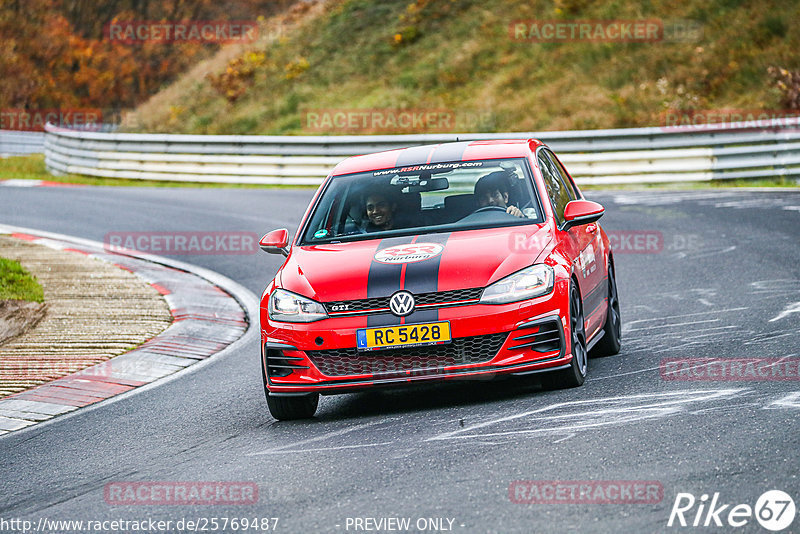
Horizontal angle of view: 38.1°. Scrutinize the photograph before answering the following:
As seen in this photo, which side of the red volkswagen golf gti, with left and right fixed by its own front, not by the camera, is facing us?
front

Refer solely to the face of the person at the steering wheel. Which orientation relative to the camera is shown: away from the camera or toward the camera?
toward the camera

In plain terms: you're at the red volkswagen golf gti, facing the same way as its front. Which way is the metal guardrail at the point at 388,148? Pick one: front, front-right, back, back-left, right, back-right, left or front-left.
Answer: back

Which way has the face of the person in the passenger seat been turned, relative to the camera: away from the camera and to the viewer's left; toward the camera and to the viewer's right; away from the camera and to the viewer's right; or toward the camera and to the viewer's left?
toward the camera and to the viewer's left
